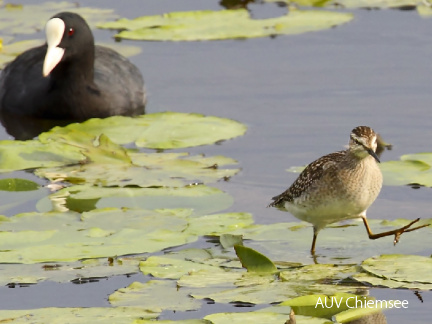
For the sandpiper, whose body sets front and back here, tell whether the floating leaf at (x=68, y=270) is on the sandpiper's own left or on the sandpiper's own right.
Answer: on the sandpiper's own right

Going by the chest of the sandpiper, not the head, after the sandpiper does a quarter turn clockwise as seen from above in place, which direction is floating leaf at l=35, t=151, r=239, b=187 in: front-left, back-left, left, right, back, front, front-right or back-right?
right

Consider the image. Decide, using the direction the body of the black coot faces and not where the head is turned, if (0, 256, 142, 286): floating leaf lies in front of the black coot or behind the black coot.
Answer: in front

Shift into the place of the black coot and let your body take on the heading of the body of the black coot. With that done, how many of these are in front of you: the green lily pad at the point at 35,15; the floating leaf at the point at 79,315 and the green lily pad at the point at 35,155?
2

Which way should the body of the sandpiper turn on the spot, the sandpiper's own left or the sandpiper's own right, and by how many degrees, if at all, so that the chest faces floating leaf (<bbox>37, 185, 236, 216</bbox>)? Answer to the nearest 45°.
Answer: approximately 180°

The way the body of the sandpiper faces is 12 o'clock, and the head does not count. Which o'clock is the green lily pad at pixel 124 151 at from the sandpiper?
The green lily pad is roughly at 6 o'clock from the sandpiper.

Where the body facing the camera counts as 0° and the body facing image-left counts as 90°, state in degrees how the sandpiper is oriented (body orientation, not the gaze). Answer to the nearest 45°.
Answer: approximately 315°
